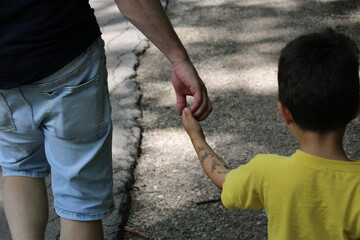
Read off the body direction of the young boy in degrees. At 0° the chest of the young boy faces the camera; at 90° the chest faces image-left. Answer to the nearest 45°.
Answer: approximately 180°
